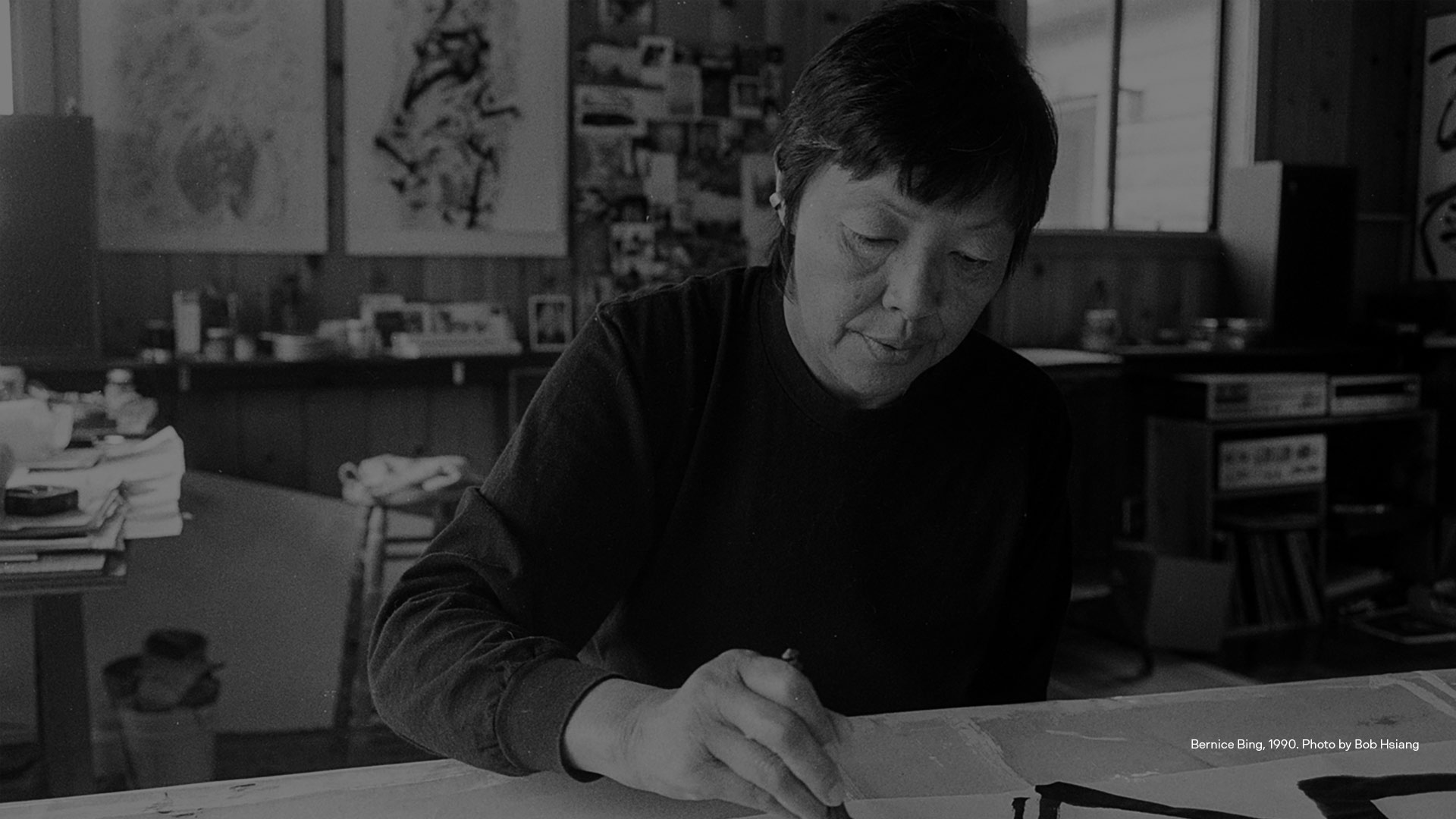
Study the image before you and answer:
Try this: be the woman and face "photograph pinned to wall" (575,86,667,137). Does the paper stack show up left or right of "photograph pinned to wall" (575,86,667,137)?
left

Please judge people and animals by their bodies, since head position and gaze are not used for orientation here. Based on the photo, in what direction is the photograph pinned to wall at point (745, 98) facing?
toward the camera

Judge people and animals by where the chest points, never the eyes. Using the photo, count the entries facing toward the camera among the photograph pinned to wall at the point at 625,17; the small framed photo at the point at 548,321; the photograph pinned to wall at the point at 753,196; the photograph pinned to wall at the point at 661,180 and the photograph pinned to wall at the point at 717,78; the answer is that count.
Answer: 5

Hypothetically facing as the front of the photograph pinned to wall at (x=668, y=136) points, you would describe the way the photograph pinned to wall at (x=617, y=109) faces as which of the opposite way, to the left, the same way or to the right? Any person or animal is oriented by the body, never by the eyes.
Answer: the same way

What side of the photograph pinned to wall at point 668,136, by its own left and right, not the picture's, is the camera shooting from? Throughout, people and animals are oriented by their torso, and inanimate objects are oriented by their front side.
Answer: front

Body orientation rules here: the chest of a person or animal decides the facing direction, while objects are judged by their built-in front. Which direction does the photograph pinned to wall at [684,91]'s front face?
toward the camera

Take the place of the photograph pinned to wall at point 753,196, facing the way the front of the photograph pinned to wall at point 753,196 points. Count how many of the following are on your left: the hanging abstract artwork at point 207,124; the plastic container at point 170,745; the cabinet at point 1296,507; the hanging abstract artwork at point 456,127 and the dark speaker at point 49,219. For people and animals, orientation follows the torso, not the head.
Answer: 1

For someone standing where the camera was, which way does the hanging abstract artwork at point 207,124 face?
facing the viewer

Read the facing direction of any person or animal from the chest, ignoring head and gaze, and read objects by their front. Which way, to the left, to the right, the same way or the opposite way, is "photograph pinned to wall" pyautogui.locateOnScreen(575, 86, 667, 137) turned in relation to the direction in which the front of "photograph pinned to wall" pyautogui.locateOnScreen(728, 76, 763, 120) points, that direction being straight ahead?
the same way

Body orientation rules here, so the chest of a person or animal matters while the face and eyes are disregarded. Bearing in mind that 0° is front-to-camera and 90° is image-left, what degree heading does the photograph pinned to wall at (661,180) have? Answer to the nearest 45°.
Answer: approximately 0°

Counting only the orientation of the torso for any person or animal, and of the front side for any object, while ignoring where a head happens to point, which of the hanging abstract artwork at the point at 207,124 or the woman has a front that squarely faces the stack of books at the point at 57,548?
the hanging abstract artwork
